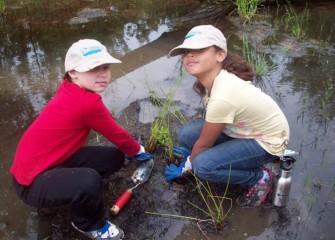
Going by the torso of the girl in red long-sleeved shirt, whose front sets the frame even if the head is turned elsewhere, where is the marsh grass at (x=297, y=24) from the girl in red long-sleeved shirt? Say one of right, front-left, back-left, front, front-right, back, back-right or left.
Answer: front-left

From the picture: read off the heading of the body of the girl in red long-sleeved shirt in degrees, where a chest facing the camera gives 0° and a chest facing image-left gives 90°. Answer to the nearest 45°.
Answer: approximately 270°

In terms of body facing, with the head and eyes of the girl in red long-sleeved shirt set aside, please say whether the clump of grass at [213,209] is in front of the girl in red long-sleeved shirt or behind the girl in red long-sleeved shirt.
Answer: in front

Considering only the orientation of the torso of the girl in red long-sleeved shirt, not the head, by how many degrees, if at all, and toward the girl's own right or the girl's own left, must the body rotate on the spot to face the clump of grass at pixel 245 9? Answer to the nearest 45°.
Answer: approximately 45° to the girl's own left

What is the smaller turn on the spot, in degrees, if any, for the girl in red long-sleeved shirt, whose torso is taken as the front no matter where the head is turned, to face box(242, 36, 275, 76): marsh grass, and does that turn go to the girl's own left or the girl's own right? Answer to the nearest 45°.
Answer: approximately 45° to the girl's own left

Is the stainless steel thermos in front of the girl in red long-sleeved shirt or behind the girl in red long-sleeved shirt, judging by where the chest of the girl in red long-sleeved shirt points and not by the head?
in front
